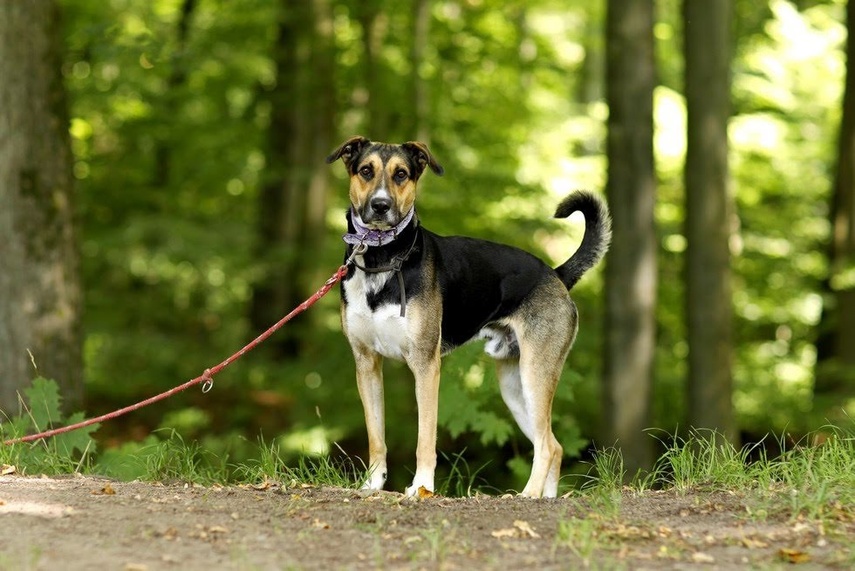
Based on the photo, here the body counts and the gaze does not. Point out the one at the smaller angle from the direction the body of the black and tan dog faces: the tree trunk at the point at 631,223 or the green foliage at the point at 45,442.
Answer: the green foliage

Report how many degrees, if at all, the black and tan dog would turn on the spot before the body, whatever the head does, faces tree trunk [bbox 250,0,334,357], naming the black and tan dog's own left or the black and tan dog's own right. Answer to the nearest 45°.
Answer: approximately 135° to the black and tan dog's own right

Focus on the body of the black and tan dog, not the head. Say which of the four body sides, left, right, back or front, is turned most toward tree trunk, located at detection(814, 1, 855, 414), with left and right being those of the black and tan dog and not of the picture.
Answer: back

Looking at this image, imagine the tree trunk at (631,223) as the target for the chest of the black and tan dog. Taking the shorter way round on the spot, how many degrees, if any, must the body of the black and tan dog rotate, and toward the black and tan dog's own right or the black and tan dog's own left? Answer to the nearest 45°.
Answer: approximately 135° to the black and tan dog's own right

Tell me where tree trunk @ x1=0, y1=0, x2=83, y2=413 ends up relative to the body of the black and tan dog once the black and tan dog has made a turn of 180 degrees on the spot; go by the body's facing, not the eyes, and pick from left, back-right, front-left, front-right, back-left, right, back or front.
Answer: left

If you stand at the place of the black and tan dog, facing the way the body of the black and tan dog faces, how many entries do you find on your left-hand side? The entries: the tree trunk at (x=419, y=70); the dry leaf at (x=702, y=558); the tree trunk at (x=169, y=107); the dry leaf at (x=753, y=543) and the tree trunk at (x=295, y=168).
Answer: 2

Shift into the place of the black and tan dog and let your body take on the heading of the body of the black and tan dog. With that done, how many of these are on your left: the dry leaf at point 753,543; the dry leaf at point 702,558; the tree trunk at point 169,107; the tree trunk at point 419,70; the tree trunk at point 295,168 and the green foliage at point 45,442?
2

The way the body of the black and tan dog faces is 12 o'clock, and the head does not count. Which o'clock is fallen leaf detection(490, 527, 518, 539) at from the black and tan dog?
The fallen leaf is roughly at 10 o'clock from the black and tan dog.

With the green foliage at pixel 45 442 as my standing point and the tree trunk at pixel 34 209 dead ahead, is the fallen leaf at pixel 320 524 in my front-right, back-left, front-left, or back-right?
back-right

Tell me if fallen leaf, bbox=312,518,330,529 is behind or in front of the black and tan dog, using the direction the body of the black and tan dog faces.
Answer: in front

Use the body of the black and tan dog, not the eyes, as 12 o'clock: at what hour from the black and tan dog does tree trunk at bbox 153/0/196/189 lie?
The tree trunk is roughly at 4 o'clock from the black and tan dog.

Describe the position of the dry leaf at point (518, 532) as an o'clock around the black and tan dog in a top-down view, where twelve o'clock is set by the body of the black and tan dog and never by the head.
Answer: The dry leaf is roughly at 10 o'clock from the black and tan dog.

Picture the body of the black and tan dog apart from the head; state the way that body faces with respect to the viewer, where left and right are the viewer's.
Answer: facing the viewer and to the left of the viewer

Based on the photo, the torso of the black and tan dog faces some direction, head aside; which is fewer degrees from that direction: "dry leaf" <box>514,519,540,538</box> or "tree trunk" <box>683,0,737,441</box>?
the dry leaf

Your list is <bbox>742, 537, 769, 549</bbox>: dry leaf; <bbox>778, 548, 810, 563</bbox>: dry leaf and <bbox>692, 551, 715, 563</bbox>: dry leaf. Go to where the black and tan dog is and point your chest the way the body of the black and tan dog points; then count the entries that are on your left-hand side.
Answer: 3

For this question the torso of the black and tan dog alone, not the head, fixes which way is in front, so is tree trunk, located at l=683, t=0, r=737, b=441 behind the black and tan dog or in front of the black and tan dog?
behind

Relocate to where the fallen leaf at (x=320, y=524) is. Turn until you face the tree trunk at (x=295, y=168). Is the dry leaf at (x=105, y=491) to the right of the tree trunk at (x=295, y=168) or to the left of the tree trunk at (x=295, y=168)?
left
